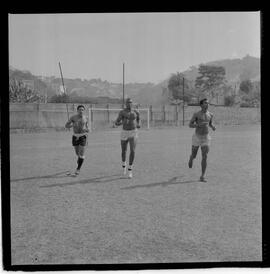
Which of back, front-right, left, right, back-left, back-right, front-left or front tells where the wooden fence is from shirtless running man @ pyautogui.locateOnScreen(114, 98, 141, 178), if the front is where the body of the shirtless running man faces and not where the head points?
back

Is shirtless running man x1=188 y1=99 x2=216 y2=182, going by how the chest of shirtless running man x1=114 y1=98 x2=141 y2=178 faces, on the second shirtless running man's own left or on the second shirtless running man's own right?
on the second shirtless running man's own left

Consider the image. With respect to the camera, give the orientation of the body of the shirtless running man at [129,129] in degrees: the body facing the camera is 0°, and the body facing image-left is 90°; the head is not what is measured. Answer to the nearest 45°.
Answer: approximately 0°

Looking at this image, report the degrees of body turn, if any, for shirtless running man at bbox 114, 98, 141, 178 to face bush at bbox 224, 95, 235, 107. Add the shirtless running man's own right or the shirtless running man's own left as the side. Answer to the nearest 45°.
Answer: approximately 135° to the shirtless running man's own left
